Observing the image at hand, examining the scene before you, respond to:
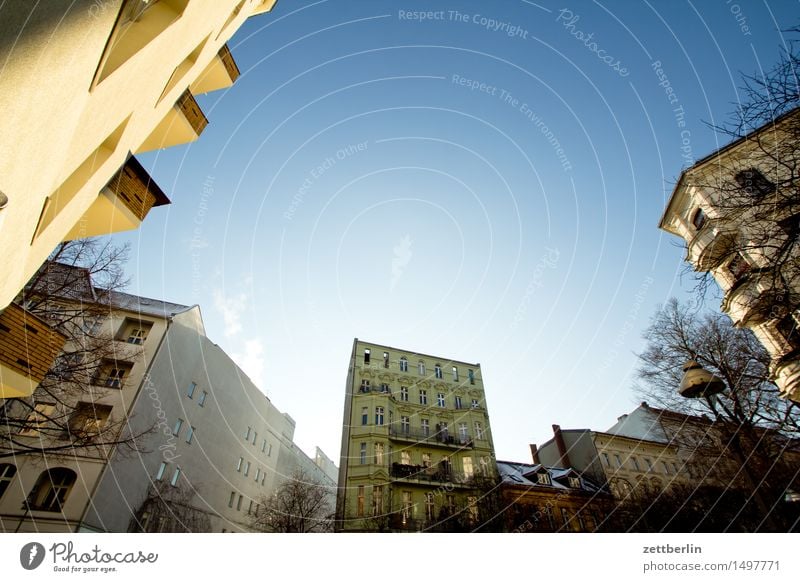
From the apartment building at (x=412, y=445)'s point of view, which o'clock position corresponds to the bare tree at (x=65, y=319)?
The bare tree is roughly at 1 o'clock from the apartment building.

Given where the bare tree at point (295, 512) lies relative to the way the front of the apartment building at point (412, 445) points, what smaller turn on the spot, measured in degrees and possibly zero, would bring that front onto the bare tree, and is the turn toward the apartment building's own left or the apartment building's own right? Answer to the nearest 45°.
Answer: approximately 90° to the apartment building's own right

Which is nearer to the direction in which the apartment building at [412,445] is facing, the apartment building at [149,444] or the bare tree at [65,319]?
the bare tree

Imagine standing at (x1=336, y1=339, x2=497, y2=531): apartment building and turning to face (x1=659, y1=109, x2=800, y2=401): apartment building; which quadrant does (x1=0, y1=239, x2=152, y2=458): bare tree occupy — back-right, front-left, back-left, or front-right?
front-right

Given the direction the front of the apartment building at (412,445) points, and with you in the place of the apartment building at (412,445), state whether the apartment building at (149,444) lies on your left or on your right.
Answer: on your right

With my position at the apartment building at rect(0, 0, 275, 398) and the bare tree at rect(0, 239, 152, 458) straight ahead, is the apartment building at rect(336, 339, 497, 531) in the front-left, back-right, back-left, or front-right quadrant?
front-right

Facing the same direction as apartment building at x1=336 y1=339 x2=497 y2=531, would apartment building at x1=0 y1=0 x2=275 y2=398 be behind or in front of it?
in front

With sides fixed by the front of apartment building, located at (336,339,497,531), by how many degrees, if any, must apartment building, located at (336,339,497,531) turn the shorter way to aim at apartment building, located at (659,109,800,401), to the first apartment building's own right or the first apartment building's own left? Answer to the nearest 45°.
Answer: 0° — it already faces it

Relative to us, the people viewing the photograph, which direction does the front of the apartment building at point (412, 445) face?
facing the viewer
